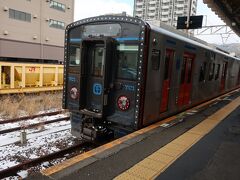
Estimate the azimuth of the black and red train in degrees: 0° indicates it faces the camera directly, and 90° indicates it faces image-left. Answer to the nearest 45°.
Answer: approximately 45°

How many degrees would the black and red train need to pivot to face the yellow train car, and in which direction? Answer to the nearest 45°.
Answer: approximately 90° to its right
